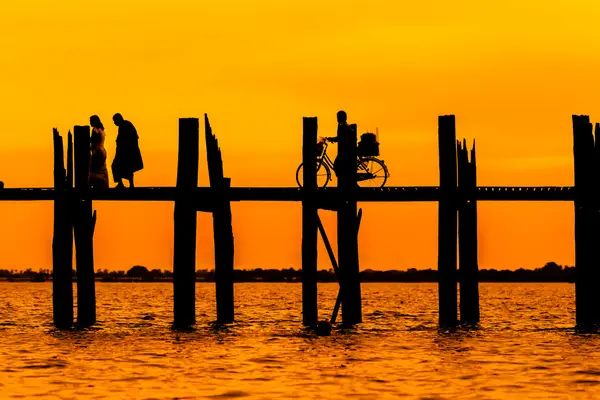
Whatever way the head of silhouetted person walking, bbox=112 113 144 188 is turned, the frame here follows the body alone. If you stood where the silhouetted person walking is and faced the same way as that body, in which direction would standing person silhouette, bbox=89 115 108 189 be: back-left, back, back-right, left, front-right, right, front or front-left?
front-right

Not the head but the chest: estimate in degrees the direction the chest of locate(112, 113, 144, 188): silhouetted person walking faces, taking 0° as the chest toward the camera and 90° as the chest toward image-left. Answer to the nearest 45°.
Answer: approximately 90°
